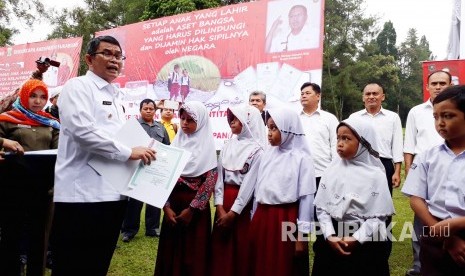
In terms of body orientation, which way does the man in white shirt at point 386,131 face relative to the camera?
toward the camera

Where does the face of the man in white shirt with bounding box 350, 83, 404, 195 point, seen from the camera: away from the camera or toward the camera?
toward the camera

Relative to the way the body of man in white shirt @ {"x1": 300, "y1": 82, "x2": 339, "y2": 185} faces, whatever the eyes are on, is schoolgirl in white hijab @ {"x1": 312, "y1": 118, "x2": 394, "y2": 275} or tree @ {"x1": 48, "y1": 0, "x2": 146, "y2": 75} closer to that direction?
the schoolgirl in white hijab

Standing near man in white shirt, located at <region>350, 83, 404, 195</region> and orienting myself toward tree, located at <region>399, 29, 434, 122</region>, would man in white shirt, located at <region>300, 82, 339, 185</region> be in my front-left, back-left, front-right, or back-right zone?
back-left

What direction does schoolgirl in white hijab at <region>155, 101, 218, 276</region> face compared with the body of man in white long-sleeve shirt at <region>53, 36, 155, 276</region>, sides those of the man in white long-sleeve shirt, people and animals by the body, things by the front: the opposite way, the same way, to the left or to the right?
to the right

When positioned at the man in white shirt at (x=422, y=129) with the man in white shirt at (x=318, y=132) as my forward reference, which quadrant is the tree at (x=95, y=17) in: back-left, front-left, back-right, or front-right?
front-right

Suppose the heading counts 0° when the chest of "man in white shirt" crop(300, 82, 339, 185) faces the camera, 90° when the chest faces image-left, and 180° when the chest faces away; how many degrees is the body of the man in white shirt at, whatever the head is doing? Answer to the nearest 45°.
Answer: approximately 45°

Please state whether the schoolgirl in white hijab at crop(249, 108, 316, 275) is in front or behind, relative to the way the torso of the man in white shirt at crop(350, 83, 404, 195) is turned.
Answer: in front

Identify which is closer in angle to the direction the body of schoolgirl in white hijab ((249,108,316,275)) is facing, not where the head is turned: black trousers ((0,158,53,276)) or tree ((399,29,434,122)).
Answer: the black trousers

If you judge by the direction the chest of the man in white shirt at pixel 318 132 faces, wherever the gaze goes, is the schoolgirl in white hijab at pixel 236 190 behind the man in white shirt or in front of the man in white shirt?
in front

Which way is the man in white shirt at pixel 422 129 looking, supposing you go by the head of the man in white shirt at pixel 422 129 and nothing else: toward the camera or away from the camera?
toward the camera

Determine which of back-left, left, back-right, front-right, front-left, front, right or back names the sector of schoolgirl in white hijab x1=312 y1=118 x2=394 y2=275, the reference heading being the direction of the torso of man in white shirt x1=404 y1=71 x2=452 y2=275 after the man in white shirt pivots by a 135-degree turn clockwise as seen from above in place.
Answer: back-left
